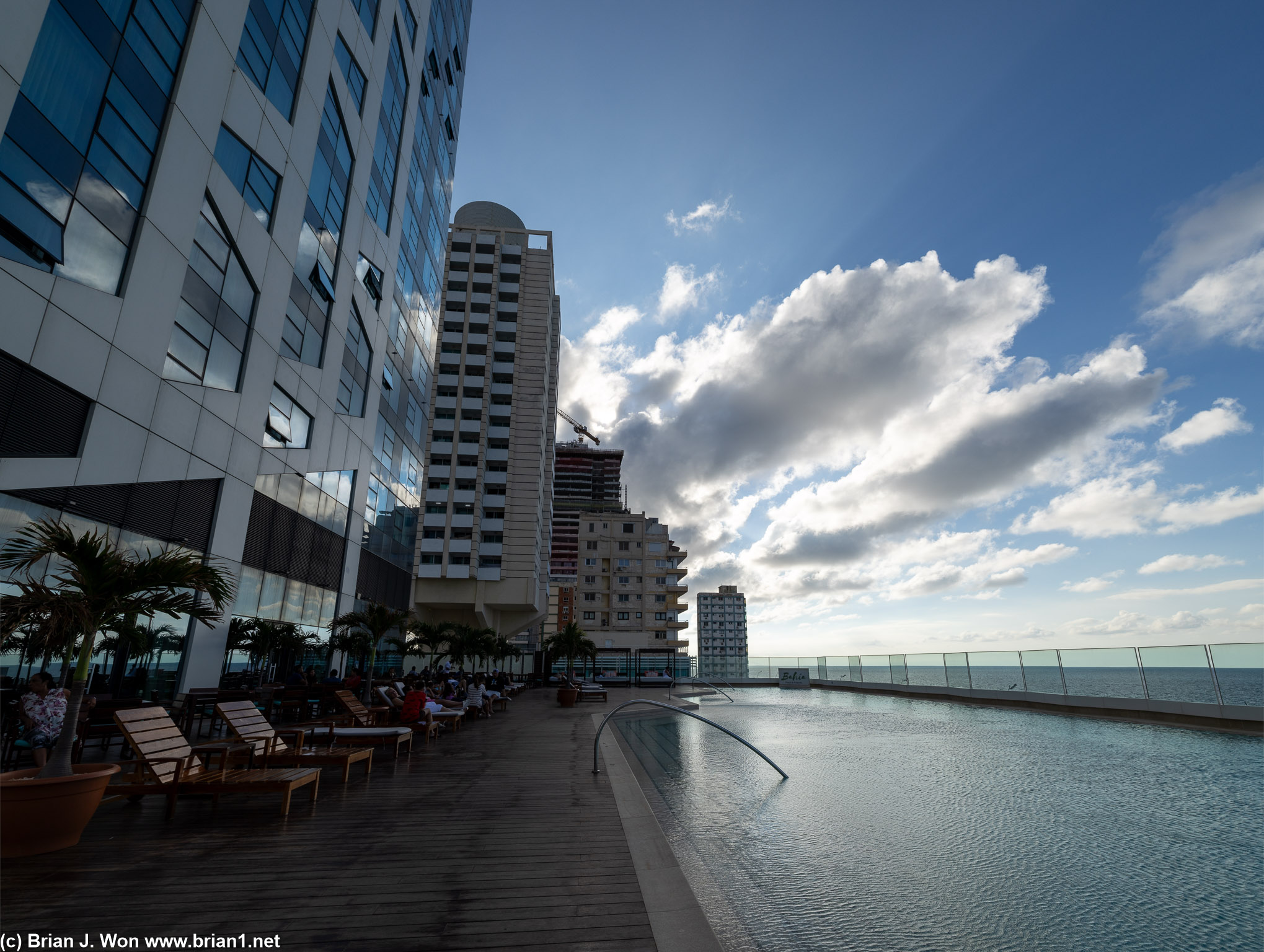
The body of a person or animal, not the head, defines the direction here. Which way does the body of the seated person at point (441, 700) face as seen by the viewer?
to the viewer's right

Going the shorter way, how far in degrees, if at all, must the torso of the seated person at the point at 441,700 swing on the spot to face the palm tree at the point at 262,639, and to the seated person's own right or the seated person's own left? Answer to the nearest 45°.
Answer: approximately 180°

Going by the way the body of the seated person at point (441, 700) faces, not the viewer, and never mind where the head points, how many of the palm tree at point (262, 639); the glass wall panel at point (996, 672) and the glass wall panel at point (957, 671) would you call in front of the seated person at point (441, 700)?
2

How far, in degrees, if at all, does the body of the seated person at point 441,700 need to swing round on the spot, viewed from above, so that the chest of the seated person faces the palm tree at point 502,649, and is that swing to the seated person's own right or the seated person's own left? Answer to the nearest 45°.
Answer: approximately 90° to the seated person's own left

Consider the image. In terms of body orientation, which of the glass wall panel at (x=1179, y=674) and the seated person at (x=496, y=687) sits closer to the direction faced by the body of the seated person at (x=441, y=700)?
the glass wall panel

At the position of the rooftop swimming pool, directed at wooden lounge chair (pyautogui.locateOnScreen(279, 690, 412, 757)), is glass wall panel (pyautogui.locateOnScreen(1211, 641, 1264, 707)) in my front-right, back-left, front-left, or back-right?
back-right
